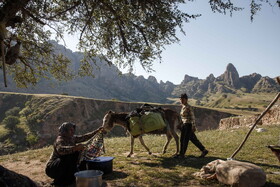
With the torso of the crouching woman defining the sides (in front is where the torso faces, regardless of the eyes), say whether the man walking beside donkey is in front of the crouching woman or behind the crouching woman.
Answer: in front

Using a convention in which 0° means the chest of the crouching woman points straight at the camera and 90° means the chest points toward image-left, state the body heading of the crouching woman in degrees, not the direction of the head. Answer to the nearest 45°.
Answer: approximately 270°

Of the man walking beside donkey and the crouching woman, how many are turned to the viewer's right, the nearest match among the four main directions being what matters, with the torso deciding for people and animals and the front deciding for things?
1

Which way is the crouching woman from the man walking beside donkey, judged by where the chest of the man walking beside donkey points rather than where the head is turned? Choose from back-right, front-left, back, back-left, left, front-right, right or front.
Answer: front-left

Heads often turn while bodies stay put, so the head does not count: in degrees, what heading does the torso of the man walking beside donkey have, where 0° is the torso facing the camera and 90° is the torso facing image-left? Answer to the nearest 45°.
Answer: approximately 90°
